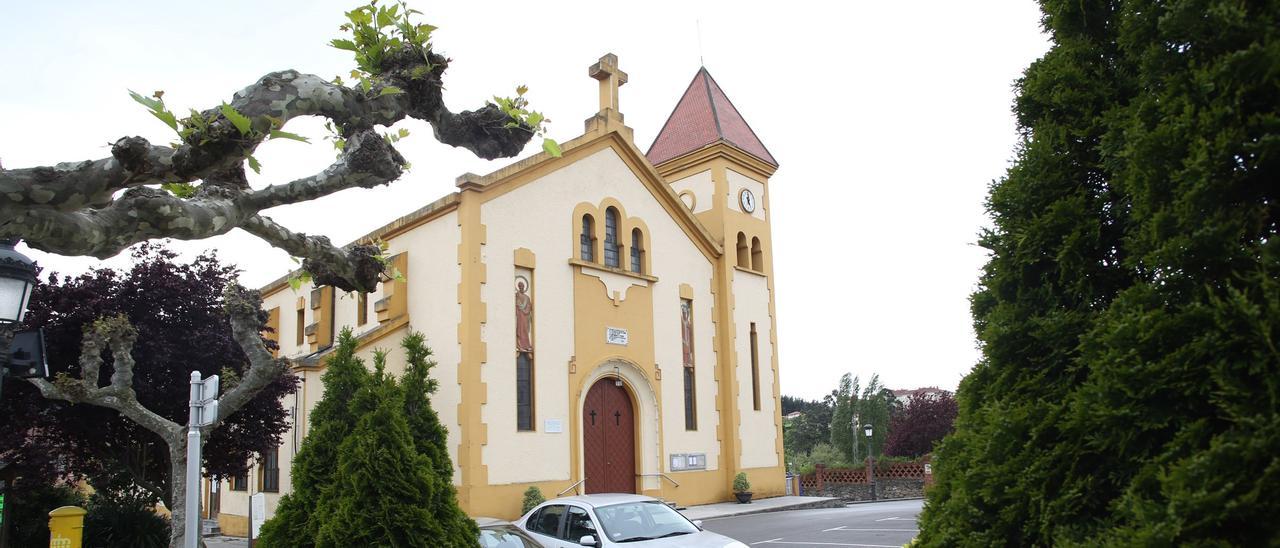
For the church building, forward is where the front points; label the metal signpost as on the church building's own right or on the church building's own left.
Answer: on the church building's own right

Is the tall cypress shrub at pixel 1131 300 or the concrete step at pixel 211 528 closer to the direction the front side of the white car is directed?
the tall cypress shrub

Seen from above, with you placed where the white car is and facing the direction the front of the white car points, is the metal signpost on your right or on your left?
on your right

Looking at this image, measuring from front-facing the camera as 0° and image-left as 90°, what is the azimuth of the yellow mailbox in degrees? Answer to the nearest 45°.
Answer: approximately 0°

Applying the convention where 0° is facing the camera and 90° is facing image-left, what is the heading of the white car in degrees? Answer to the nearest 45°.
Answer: approximately 315°
